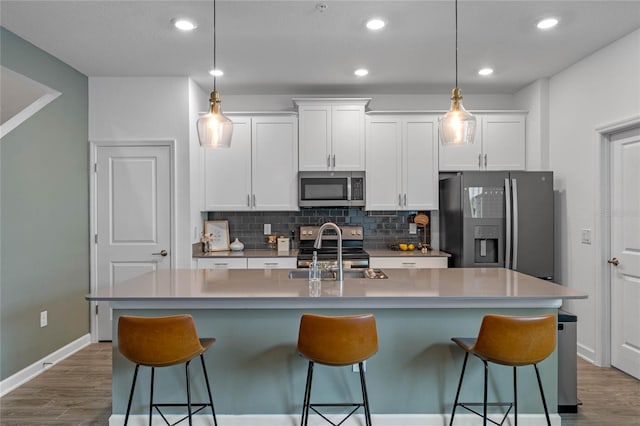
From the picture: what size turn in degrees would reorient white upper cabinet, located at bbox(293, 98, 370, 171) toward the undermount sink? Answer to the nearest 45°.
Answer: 0° — it already faces it

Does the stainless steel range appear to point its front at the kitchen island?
yes

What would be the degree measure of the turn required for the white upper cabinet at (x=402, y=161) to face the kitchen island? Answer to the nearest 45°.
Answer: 0° — it already faces it

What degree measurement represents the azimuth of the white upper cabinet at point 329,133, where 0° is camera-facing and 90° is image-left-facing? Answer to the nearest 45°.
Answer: approximately 0°

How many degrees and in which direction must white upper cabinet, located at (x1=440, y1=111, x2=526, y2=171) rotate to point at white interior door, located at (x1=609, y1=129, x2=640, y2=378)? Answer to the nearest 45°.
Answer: approximately 45° to its left

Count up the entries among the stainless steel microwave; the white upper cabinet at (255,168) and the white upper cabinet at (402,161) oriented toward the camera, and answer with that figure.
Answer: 3

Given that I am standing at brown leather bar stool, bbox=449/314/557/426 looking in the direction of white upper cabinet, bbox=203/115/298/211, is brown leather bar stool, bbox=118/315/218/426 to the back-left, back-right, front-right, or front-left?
front-left

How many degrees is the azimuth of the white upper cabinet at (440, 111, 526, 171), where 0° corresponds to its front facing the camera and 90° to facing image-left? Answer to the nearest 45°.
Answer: approximately 0°

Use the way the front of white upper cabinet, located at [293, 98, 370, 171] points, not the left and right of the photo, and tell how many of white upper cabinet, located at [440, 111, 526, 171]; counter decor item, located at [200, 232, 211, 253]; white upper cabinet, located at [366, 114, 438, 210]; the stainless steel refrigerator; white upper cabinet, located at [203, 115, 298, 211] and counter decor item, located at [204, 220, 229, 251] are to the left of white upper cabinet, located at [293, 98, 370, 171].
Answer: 3

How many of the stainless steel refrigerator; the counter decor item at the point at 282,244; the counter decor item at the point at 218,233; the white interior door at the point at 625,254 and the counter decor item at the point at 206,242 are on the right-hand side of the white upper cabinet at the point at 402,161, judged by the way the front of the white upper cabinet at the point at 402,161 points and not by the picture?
3

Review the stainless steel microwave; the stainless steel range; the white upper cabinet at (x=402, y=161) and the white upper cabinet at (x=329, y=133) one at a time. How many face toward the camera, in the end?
4

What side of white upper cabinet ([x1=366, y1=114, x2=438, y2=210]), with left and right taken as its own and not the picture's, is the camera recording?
front

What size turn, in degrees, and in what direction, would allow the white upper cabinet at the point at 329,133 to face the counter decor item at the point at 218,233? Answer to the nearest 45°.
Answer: approximately 90° to its right

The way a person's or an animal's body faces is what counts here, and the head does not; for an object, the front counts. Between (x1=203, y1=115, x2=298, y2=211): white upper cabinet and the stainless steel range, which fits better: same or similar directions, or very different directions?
same or similar directions

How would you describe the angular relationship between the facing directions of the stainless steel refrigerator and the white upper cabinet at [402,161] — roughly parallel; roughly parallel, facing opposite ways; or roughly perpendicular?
roughly parallel

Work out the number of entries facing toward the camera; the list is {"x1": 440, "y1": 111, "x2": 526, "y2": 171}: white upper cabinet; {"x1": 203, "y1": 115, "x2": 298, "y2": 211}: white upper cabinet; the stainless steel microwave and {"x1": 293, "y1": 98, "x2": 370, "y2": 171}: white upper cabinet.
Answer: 4

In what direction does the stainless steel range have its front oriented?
toward the camera
